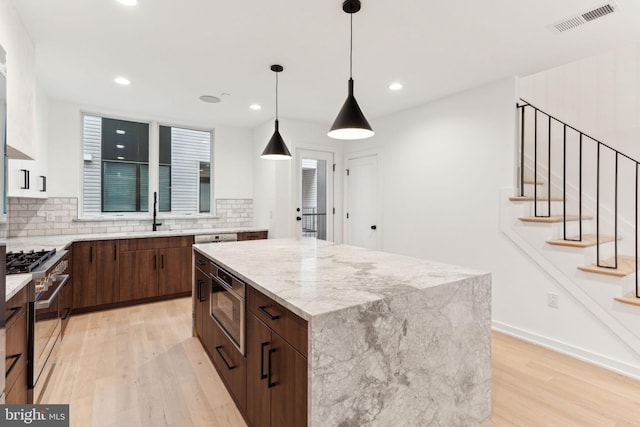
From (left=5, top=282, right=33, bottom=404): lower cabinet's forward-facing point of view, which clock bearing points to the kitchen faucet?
The kitchen faucet is roughly at 10 o'clock from the lower cabinet.

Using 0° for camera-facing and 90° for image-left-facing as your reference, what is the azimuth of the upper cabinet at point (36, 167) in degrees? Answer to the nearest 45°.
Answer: approximately 270°

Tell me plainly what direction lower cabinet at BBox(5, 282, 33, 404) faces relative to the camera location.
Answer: facing to the right of the viewer

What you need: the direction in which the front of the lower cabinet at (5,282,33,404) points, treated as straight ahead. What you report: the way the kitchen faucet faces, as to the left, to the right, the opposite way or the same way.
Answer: to the right

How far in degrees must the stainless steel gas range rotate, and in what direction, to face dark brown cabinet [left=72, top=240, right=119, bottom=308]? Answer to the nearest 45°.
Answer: approximately 90° to its left

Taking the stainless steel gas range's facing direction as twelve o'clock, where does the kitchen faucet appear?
The kitchen faucet is roughly at 10 o'clock from the stainless steel gas range.

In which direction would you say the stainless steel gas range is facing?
to the viewer's right

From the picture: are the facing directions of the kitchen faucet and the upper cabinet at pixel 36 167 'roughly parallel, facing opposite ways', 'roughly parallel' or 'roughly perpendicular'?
roughly perpendicular
